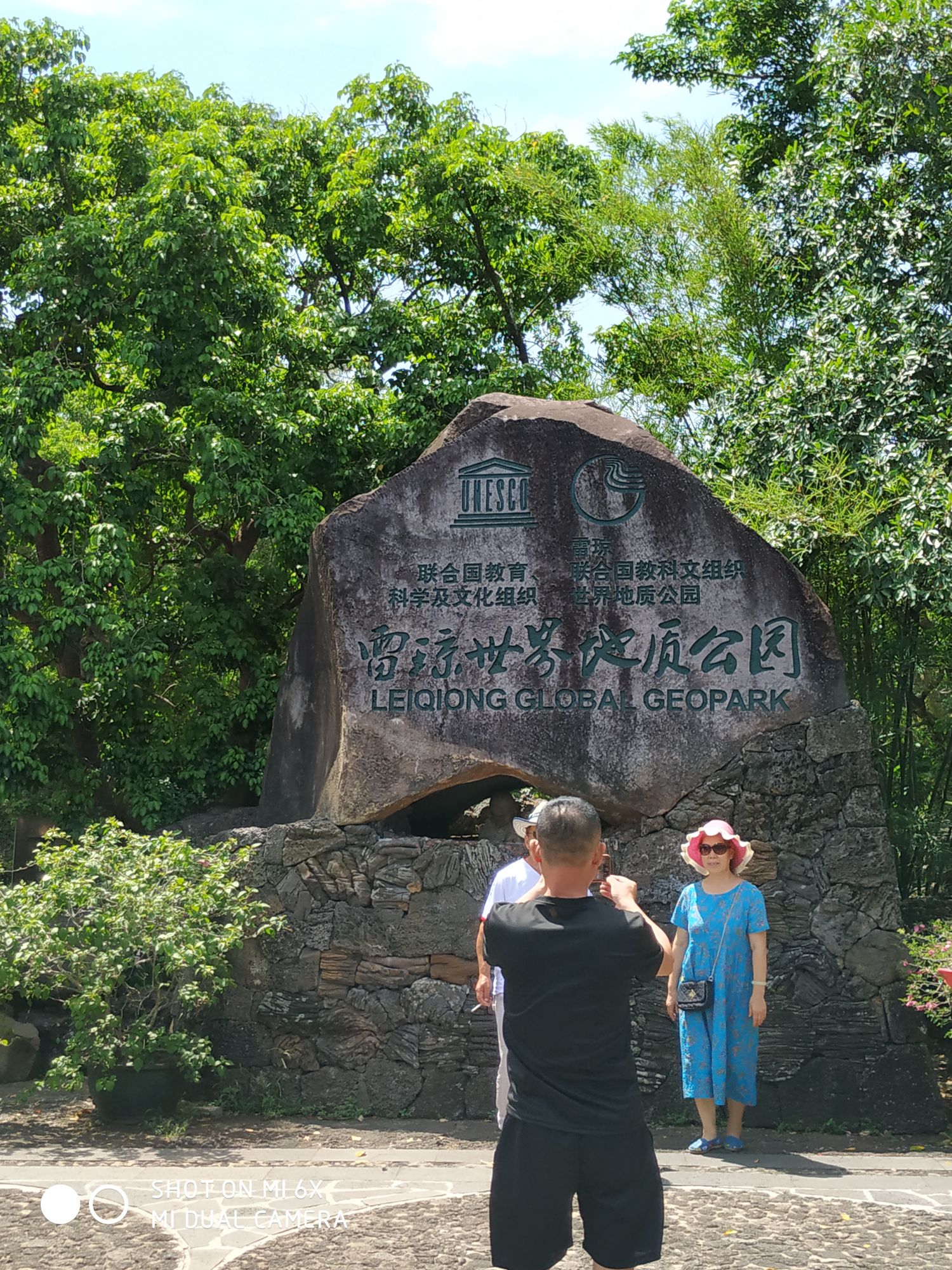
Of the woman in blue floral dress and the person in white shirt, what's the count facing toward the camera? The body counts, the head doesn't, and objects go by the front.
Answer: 2

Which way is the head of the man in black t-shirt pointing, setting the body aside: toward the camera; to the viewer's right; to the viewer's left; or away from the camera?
away from the camera

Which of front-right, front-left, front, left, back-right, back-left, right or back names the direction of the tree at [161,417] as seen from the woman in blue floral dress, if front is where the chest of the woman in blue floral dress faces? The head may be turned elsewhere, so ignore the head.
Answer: back-right

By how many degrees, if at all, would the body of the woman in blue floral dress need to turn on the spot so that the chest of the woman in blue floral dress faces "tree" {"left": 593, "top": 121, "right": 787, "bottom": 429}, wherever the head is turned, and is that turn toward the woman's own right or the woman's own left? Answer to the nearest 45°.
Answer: approximately 180°

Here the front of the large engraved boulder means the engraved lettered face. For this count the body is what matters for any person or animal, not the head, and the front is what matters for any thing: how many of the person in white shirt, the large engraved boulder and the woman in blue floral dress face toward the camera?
3

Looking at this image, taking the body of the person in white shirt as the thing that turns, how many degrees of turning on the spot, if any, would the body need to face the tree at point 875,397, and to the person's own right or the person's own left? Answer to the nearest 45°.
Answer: approximately 135° to the person's own left

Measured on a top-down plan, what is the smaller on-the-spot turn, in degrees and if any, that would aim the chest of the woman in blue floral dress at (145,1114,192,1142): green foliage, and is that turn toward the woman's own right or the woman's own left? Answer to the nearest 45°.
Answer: approximately 90° to the woman's own right

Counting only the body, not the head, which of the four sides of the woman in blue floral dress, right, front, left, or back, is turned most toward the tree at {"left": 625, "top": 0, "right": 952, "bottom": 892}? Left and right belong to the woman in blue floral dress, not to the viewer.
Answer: back

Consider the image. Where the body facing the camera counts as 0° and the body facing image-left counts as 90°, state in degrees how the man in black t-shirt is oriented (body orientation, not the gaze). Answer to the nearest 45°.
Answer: approximately 180°

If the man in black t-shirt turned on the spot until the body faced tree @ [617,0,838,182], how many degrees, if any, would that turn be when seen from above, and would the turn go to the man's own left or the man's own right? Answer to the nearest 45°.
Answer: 0° — they already face it
